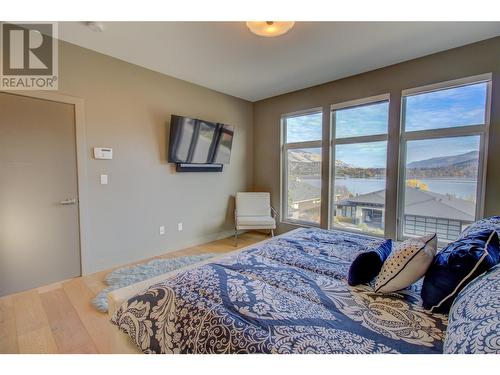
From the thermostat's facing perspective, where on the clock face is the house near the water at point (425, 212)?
The house near the water is roughly at 10 o'clock from the thermostat.

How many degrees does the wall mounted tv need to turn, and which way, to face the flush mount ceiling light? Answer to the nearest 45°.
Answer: approximately 45° to its right

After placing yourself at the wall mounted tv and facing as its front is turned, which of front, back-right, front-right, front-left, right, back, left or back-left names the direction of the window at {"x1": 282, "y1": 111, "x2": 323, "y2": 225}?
front-left

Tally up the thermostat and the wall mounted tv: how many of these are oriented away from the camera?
0

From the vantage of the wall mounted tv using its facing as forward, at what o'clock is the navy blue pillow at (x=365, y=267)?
The navy blue pillow is roughly at 1 o'clock from the wall mounted tv.

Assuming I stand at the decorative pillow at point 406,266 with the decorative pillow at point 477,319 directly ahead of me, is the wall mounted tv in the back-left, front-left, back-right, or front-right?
back-right

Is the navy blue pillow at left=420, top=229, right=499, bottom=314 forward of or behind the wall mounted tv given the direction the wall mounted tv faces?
forward

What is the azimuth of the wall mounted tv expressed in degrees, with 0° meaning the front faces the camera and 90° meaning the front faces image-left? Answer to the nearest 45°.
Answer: approximately 315°

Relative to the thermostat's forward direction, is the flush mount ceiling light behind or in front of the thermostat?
in front

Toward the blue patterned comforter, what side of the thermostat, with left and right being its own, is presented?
front

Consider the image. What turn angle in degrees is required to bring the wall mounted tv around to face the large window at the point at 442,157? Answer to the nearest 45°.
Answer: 0° — it already faces it
